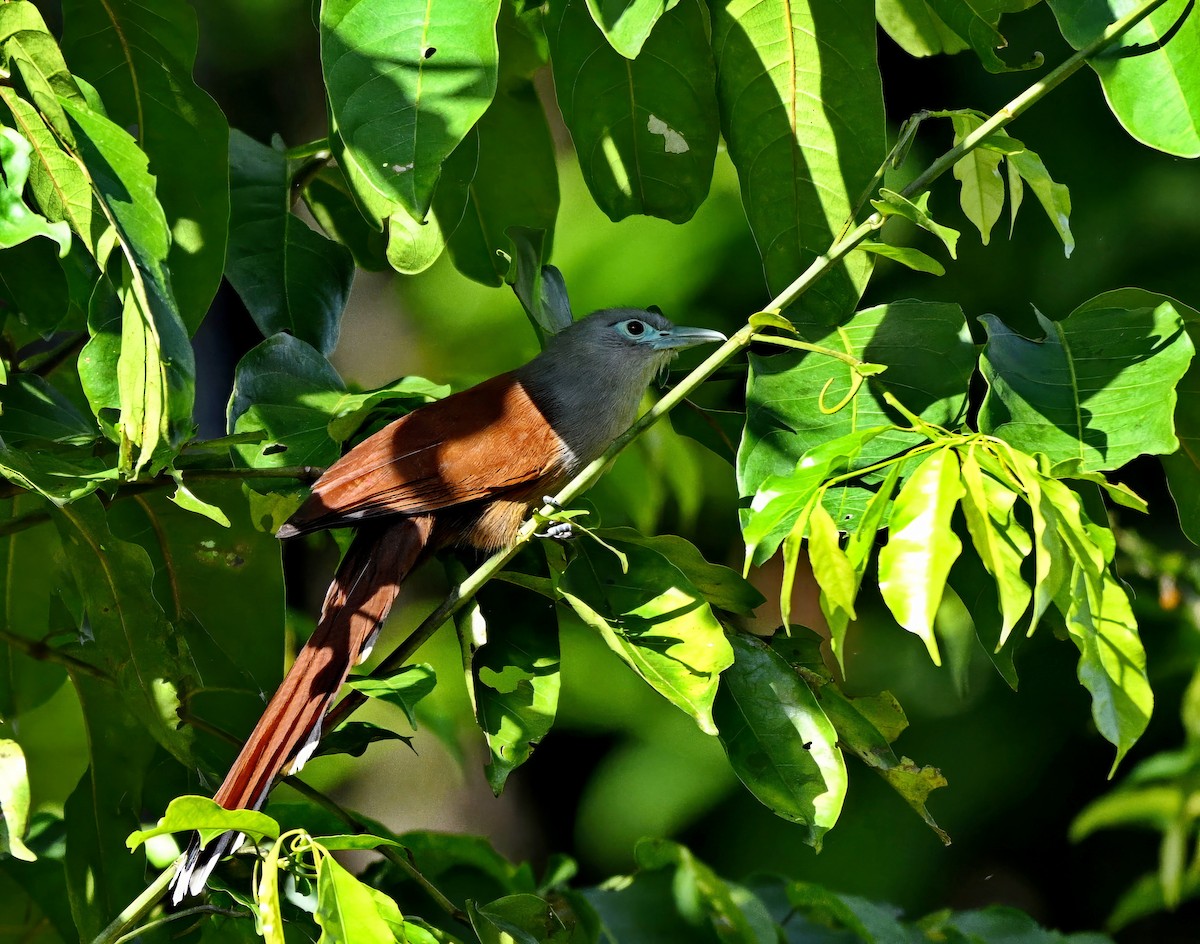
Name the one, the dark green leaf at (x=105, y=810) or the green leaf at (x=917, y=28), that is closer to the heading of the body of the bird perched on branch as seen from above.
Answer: the green leaf

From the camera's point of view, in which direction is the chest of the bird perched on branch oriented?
to the viewer's right

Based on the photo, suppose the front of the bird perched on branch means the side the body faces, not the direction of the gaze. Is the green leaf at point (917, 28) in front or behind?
in front
